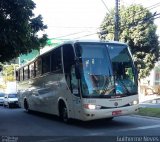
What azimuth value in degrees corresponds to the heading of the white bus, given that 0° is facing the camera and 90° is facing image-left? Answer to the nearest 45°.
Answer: approximately 315°

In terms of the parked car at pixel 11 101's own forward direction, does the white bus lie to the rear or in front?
in front

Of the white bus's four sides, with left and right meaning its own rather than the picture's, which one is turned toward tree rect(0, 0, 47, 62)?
back

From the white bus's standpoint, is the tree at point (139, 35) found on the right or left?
on its left

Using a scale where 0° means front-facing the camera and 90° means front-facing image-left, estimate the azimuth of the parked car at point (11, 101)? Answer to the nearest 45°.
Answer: approximately 315°

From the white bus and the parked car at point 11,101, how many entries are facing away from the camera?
0
